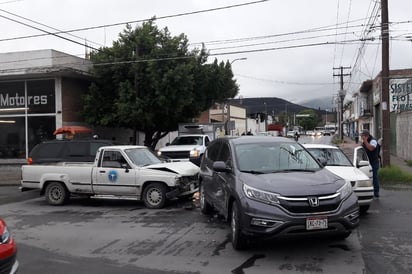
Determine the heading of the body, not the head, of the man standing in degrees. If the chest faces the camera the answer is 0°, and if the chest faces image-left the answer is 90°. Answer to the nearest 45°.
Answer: approximately 90°

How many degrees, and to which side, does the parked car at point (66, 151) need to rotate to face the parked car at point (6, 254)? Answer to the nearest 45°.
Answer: approximately 90° to its right

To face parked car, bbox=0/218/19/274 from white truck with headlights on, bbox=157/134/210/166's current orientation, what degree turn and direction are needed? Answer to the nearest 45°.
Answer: approximately 45° to its left

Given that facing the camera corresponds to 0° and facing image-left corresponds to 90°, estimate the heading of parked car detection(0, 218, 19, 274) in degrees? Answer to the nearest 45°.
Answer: approximately 315°

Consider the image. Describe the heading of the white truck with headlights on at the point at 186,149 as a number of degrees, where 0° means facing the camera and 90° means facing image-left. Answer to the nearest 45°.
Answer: approximately 45°

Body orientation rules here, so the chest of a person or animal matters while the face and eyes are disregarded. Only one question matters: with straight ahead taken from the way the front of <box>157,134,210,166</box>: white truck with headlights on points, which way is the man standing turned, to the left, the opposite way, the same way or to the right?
to the right

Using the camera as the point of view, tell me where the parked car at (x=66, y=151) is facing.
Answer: facing to the right of the viewer

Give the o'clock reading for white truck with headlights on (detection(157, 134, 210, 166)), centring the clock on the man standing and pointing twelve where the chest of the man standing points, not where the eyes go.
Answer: The white truck with headlights on is roughly at 1 o'clock from the man standing.

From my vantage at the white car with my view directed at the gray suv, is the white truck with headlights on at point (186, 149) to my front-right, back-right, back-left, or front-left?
back-right
